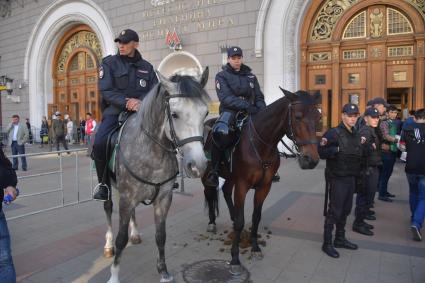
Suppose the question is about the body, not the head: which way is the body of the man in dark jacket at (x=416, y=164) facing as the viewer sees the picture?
away from the camera

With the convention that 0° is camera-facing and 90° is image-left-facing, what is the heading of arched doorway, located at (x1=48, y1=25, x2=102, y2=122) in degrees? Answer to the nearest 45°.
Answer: approximately 45°

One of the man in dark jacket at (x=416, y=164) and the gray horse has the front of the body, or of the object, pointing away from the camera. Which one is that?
the man in dark jacket

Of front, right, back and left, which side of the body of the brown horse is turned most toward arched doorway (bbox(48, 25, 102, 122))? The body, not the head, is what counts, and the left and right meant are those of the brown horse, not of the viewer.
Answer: back
